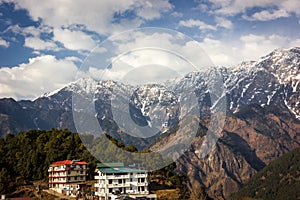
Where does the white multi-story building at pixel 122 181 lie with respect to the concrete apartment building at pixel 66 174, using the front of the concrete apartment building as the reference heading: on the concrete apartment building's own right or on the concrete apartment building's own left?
on the concrete apartment building's own left

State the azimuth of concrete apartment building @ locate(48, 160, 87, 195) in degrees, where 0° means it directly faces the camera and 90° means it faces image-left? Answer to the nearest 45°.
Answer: approximately 45°
